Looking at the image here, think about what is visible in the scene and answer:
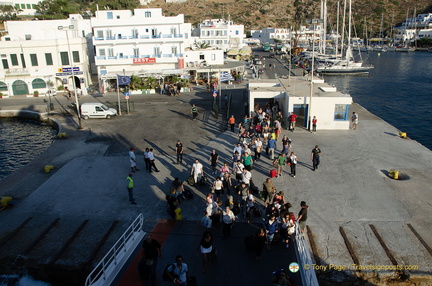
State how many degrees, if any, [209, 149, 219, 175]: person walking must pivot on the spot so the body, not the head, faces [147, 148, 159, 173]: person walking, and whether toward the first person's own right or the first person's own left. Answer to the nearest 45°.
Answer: approximately 90° to the first person's own right

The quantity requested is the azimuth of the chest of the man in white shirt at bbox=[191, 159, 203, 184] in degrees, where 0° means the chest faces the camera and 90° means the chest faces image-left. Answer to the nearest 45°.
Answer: approximately 0°

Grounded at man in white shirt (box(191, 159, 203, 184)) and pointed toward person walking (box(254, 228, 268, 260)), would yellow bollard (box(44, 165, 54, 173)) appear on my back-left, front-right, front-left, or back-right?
back-right

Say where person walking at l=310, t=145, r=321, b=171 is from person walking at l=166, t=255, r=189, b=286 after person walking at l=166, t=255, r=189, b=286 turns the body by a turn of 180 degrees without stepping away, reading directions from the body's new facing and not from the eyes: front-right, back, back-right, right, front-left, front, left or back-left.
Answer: front-right

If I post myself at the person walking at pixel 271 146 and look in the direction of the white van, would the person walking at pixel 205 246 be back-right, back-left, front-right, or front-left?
back-left

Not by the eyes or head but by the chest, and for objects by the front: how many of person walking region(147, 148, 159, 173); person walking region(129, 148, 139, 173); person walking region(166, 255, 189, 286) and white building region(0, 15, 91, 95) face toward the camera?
2
